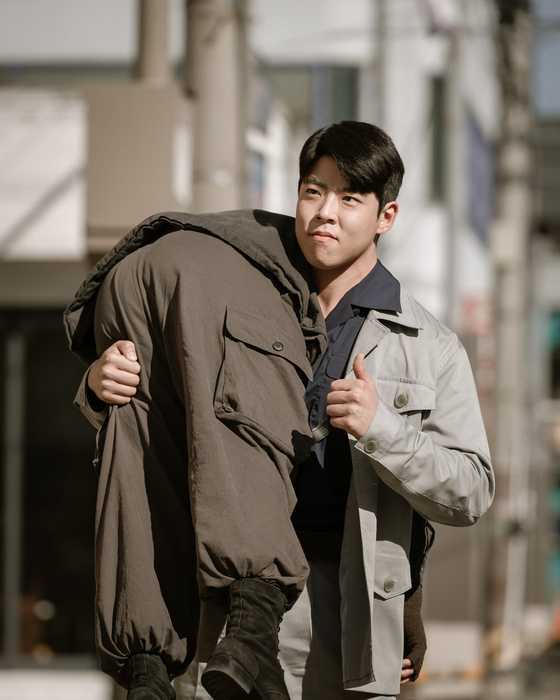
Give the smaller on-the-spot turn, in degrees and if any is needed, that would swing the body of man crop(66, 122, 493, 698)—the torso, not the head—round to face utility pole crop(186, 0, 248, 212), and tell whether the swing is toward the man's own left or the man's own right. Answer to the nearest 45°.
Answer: approximately 135° to the man's own right

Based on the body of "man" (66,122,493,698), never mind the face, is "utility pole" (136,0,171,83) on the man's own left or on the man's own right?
on the man's own right

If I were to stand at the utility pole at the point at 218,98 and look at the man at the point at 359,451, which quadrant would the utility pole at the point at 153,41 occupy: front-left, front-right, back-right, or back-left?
back-right
